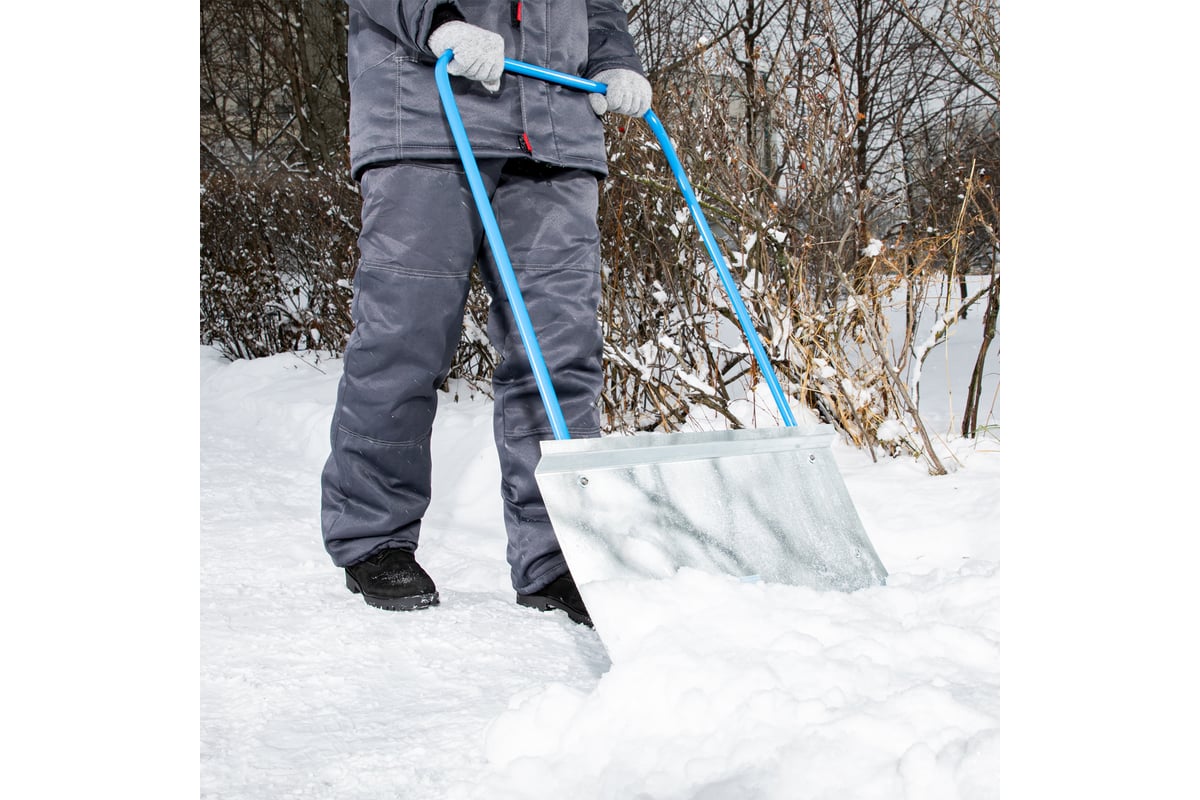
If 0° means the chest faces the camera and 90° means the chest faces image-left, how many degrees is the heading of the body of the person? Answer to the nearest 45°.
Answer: approximately 315°
